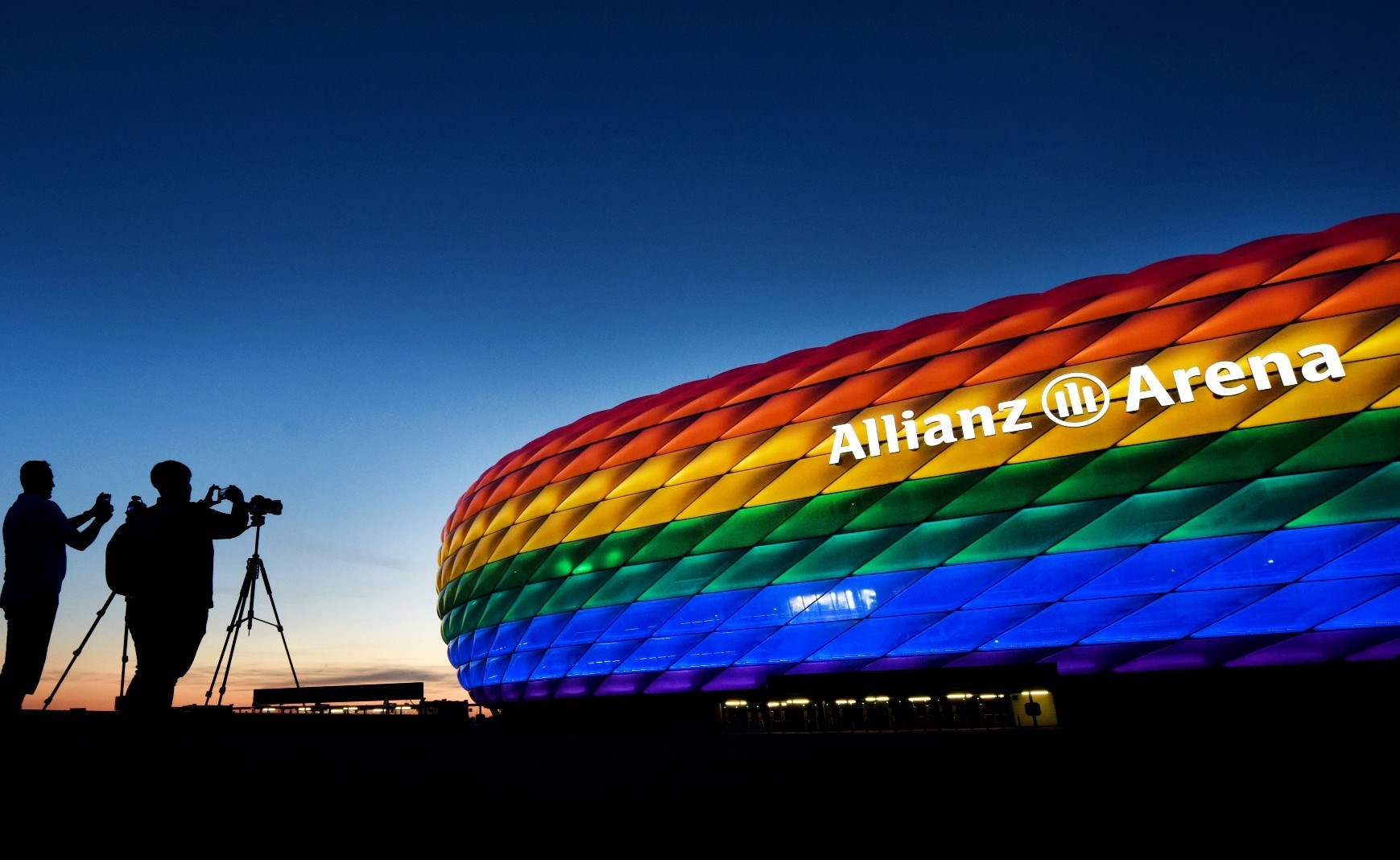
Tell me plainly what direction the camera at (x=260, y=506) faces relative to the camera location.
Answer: facing to the right of the viewer

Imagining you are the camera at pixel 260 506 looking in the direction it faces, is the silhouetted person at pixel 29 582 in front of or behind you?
behind

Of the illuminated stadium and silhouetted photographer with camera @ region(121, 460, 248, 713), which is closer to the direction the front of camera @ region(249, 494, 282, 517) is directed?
the illuminated stadium

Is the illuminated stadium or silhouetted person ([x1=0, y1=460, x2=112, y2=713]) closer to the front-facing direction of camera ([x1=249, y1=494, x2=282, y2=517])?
the illuminated stadium

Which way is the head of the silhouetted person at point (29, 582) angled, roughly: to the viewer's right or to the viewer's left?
to the viewer's right

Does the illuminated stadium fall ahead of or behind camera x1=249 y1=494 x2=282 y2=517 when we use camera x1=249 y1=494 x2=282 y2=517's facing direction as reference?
ahead
